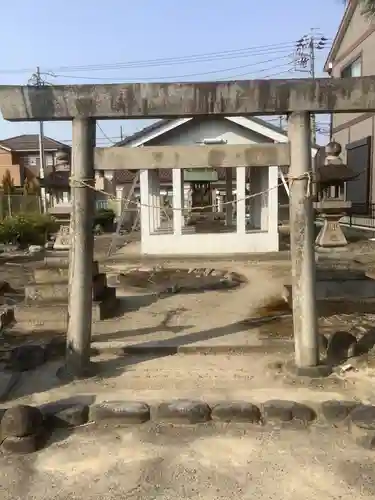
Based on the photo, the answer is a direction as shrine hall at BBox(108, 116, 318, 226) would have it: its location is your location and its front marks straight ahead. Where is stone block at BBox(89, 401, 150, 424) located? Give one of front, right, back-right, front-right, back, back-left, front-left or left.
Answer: front

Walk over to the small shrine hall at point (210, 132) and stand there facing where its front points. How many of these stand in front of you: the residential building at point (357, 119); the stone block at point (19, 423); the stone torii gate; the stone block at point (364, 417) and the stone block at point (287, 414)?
4

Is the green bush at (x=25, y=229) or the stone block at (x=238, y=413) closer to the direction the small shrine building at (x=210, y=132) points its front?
the stone block

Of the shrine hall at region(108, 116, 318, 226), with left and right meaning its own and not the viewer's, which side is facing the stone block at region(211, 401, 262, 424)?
front

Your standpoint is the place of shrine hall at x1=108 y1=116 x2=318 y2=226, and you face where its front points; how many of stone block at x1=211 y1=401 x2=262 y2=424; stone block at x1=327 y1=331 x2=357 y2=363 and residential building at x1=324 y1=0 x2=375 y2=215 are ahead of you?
2

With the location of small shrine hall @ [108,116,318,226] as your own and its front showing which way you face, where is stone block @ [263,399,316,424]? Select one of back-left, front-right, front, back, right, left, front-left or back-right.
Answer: front

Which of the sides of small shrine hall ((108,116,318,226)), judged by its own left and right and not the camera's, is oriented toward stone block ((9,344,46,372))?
front

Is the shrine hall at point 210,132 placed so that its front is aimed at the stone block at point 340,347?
yes

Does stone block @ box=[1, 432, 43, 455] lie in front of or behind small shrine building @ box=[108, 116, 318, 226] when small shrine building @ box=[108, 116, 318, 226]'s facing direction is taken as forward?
in front

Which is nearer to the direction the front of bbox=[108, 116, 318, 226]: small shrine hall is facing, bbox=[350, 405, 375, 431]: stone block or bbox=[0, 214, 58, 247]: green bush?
the stone block

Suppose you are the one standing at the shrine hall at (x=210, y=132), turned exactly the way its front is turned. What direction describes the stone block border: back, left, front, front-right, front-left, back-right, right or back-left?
front

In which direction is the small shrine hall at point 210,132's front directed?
toward the camera
